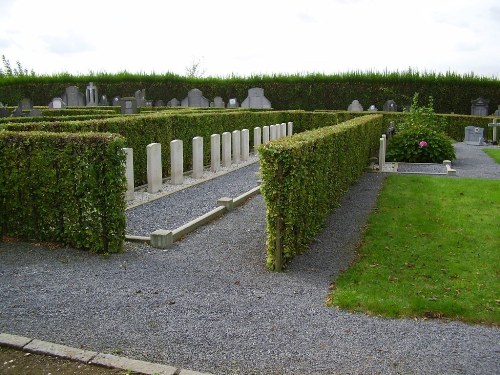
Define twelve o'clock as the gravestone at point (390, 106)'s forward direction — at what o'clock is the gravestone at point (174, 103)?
the gravestone at point (174, 103) is roughly at 3 o'clock from the gravestone at point (390, 106).

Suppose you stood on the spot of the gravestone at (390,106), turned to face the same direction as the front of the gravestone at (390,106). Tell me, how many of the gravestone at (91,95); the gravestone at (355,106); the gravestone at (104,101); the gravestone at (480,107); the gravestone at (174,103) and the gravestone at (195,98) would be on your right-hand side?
5

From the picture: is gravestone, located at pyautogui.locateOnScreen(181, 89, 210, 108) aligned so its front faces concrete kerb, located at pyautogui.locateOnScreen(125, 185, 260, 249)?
yes

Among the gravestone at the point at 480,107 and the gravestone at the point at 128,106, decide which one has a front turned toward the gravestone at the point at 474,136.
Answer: the gravestone at the point at 480,107

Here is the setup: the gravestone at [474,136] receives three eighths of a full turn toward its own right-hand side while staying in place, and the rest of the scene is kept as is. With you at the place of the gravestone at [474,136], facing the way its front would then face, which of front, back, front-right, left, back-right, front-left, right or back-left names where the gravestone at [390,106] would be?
front

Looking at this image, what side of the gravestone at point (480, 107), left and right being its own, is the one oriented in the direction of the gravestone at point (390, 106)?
right

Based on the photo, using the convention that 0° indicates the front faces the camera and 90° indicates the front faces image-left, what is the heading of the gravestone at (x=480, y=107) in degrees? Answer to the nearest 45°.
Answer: approximately 0°

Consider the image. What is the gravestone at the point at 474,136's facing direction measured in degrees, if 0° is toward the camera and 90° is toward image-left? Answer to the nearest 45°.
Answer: approximately 0°
